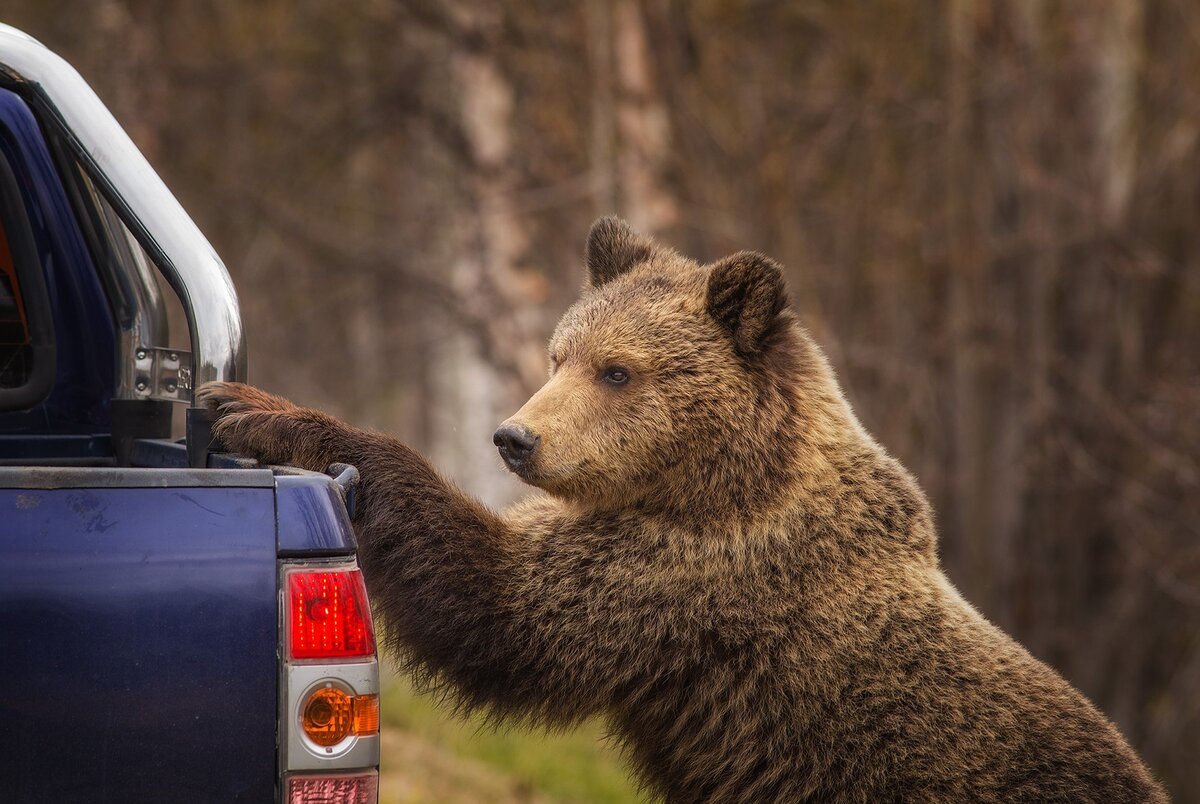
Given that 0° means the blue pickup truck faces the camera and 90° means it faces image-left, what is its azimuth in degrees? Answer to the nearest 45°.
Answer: approximately 180°

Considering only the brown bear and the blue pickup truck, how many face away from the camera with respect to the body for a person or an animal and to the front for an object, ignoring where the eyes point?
1

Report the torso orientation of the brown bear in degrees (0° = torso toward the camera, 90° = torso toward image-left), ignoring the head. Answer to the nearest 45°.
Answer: approximately 90°

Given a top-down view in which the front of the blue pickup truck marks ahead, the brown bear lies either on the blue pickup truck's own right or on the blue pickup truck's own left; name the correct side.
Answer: on the blue pickup truck's own right
